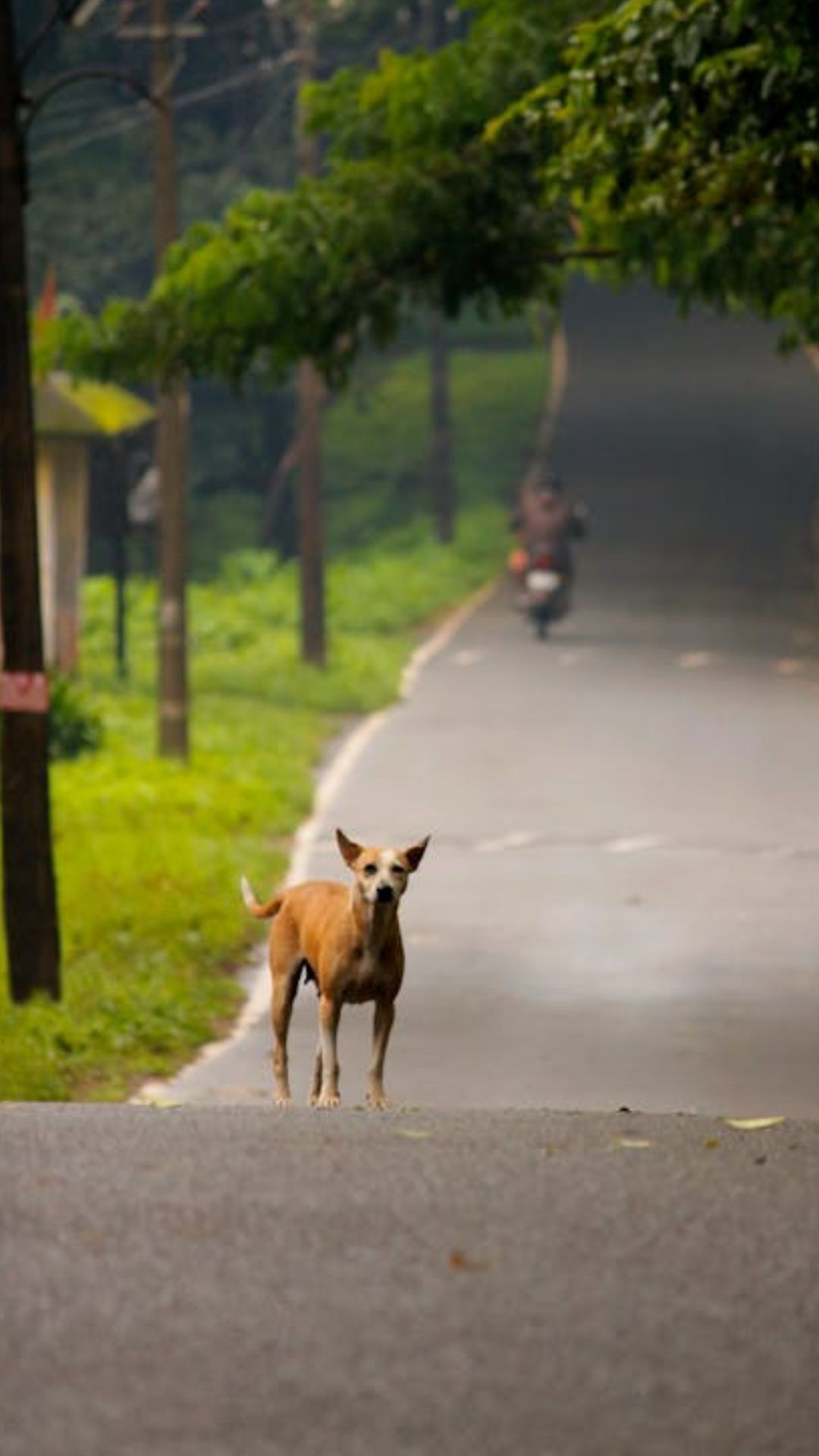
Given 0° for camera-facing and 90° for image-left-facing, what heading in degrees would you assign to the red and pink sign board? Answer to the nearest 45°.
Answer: approximately 0°

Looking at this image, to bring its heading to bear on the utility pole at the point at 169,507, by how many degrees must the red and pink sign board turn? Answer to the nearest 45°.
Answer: approximately 180°

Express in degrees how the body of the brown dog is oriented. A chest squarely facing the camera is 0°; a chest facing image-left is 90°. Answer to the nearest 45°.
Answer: approximately 315°

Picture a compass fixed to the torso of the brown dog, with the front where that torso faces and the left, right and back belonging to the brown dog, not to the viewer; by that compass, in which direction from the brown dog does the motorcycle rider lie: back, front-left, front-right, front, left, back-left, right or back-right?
back-left

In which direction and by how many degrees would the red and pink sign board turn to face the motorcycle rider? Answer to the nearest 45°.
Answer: approximately 180°

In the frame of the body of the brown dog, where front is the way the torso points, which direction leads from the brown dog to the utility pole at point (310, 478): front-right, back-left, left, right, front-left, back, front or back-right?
back-left

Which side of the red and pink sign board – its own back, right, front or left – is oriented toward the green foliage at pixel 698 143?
left

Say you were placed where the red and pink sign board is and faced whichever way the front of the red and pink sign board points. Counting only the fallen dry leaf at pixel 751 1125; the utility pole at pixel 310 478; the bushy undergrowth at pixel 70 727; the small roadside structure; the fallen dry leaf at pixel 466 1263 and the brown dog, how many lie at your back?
3
